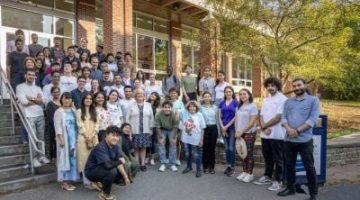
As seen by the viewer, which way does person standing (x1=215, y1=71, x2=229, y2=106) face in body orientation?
toward the camera

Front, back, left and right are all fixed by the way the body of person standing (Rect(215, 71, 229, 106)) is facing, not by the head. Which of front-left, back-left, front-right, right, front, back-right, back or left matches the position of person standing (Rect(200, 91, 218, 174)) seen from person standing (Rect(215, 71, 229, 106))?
front

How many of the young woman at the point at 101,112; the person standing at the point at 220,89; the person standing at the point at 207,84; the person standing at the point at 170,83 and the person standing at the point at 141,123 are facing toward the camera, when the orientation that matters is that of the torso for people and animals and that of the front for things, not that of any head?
5

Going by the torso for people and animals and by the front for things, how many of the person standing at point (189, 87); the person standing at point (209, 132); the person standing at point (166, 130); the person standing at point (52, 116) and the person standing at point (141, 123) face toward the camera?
5

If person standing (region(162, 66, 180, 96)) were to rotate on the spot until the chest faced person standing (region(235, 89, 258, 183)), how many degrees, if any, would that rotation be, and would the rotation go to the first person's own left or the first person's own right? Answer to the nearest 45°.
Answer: approximately 45° to the first person's own left

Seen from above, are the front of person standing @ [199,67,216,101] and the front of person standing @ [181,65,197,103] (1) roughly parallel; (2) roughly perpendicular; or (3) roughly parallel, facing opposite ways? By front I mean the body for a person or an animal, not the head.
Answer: roughly parallel

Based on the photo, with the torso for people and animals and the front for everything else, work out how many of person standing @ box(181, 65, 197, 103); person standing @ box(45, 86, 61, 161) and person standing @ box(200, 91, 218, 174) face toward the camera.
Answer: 3

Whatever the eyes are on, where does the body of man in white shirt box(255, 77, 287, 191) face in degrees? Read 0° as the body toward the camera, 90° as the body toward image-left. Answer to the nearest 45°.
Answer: approximately 45°

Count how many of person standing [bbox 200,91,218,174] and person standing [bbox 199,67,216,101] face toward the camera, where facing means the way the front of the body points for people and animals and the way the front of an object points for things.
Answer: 2

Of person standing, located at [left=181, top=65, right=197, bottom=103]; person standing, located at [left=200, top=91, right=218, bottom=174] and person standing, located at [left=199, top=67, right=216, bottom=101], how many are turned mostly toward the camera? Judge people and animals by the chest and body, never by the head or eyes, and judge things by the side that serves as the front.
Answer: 3

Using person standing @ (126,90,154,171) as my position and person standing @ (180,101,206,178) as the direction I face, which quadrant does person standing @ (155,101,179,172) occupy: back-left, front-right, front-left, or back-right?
front-left

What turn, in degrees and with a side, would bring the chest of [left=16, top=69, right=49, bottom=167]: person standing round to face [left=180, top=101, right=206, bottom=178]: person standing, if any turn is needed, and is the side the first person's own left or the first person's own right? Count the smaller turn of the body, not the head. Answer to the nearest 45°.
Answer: approximately 45° to the first person's own left

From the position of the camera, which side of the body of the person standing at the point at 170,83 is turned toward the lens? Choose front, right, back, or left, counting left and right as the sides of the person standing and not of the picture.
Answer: front

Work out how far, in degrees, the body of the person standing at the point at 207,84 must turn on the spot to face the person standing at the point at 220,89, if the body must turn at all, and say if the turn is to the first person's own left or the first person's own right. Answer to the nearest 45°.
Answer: approximately 45° to the first person's own left

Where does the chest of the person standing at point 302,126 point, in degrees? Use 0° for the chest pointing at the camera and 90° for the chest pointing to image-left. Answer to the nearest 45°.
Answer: approximately 45°

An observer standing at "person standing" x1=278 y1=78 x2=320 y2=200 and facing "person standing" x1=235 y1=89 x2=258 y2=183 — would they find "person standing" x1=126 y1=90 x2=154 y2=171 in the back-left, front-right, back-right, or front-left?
front-left

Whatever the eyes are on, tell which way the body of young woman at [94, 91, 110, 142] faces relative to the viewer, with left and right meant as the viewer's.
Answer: facing the viewer

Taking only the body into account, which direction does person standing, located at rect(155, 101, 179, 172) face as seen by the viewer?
toward the camera

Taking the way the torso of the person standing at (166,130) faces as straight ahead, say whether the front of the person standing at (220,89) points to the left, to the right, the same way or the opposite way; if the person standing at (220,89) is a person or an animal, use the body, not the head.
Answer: the same way
